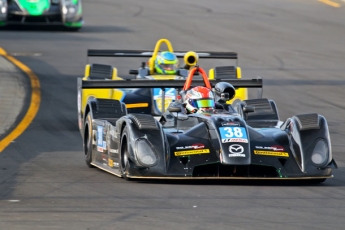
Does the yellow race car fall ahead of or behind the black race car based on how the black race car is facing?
behind

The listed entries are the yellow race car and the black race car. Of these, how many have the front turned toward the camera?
2

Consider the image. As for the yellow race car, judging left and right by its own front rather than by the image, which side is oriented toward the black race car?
front

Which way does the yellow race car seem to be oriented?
toward the camera

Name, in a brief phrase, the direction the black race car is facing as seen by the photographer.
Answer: facing the viewer
